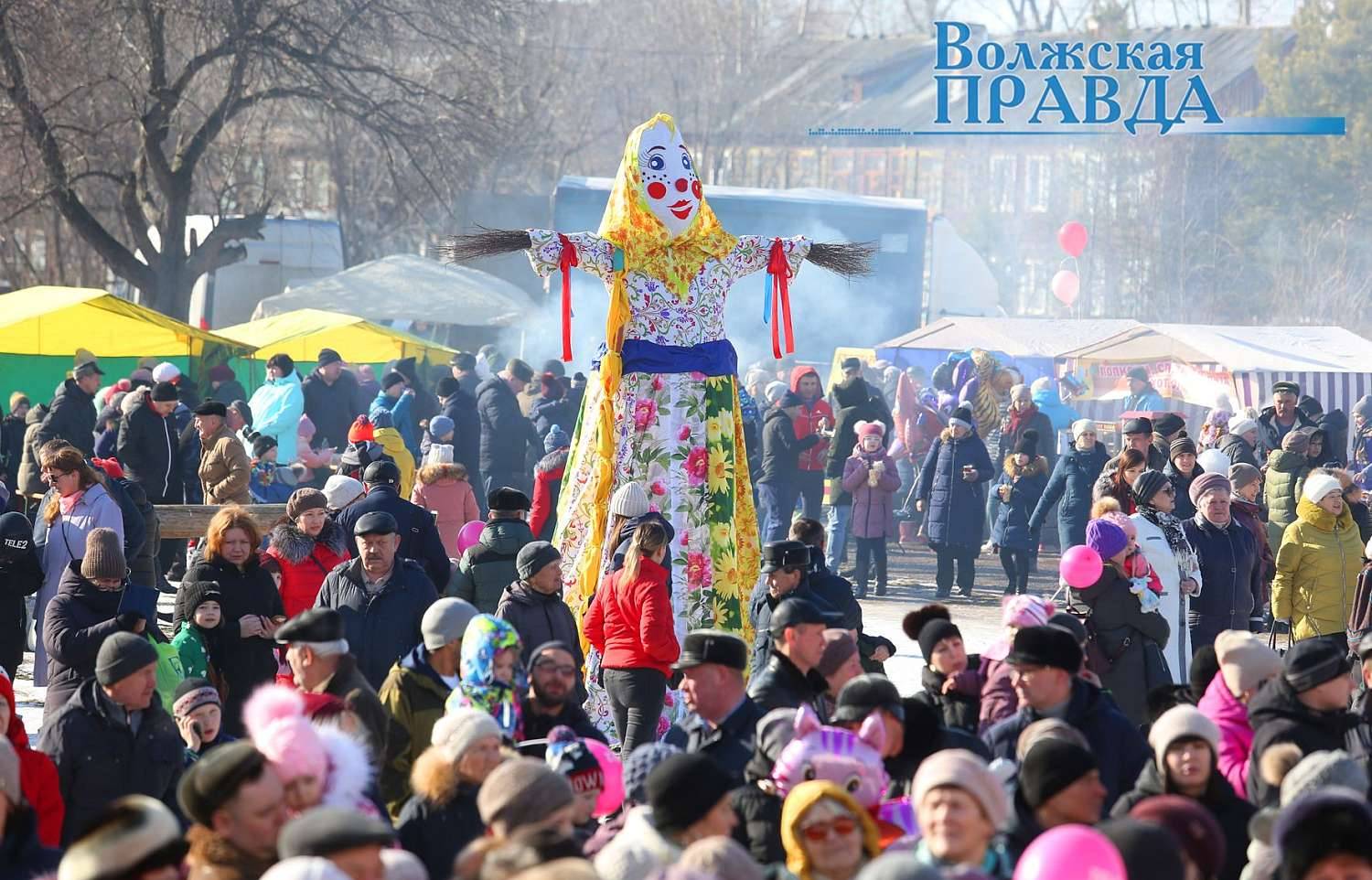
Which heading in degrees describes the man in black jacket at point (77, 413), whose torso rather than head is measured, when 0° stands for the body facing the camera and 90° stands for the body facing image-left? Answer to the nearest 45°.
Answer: approximately 270°

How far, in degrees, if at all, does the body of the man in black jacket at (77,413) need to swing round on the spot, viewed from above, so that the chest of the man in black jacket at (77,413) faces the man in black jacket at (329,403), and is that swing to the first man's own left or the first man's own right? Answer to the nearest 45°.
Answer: approximately 45° to the first man's own left

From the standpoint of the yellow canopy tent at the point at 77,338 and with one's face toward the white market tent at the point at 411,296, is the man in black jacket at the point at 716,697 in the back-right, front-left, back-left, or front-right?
back-right

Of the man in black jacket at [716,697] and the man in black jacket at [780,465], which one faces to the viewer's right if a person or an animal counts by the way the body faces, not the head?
the man in black jacket at [780,465]

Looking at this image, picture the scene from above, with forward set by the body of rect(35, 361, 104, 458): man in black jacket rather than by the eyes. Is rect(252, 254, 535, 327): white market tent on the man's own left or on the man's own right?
on the man's own left

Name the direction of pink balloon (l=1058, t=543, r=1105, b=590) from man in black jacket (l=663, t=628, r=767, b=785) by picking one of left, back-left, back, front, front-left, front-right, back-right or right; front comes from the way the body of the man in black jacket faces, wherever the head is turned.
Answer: back

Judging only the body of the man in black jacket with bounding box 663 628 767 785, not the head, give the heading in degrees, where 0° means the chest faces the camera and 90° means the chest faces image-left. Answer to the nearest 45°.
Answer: approximately 45°

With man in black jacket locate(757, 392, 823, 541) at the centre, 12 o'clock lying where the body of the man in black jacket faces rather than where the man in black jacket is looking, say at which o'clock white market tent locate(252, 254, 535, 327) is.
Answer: The white market tent is roughly at 8 o'clock from the man in black jacket.

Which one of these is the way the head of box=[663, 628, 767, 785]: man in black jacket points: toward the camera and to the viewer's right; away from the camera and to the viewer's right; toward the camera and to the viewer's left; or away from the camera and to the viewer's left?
toward the camera and to the viewer's left
